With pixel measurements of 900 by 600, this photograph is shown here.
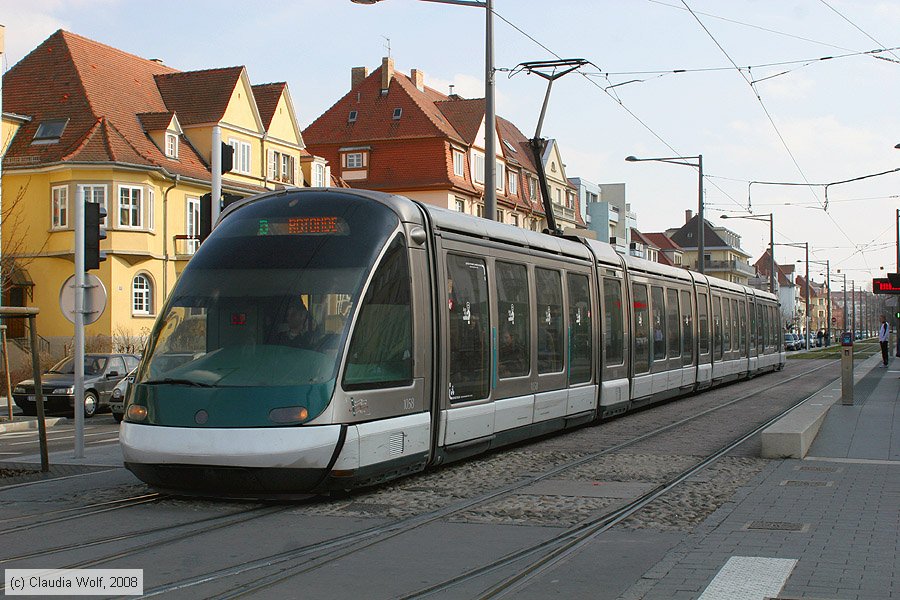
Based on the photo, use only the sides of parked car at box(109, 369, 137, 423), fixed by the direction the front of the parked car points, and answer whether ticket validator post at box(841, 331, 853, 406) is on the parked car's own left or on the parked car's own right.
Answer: on the parked car's own left

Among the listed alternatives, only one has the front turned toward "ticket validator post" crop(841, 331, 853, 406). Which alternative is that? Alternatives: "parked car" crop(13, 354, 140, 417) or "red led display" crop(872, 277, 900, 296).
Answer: the red led display

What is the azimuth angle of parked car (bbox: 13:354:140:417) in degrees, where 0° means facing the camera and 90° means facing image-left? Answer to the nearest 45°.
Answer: approximately 45°

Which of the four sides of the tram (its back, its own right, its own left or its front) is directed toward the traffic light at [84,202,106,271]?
front

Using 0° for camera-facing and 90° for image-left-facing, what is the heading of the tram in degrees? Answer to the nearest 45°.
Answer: approximately 45°

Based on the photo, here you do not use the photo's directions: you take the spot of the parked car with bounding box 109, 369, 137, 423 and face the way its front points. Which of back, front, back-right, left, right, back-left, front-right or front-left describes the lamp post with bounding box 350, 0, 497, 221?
left

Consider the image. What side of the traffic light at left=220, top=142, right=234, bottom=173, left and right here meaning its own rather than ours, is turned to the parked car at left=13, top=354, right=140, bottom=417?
left

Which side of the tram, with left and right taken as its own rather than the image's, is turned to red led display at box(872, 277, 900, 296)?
back
